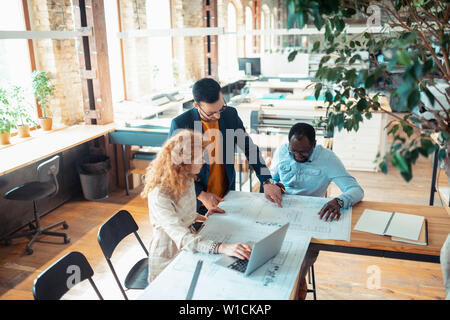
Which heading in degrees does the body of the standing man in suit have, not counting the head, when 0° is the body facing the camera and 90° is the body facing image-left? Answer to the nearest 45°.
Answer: approximately 315°

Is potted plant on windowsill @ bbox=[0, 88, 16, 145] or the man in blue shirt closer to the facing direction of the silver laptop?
the potted plant on windowsill

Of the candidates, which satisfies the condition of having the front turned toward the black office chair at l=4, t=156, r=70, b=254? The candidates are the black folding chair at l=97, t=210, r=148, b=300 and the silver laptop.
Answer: the silver laptop

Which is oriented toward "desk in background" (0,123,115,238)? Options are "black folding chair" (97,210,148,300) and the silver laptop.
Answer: the silver laptop

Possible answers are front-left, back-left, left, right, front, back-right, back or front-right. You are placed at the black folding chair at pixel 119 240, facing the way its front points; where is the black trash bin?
back-left

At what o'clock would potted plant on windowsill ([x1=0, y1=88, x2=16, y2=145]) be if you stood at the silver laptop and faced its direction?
The potted plant on windowsill is roughly at 12 o'clock from the silver laptop.

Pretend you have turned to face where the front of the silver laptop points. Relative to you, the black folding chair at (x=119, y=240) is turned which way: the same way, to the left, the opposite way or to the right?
the opposite way

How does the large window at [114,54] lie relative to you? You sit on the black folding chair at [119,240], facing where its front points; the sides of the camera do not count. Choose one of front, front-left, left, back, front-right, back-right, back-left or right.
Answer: back-left

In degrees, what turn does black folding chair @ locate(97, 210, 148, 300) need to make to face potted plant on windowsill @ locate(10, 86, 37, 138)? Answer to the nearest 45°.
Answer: approximately 135° to its left

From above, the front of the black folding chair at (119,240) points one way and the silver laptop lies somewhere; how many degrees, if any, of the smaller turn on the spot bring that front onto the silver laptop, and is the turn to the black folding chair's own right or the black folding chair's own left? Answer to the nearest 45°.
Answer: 0° — it already faces it

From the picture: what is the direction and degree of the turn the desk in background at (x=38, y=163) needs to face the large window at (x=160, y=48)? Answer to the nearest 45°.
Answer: approximately 90° to its left

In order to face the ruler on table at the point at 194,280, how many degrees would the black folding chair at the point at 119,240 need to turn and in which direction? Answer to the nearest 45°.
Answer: approximately 45° to its right

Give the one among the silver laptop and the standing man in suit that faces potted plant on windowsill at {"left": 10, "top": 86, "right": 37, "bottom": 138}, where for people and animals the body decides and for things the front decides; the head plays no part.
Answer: the silver laptop
